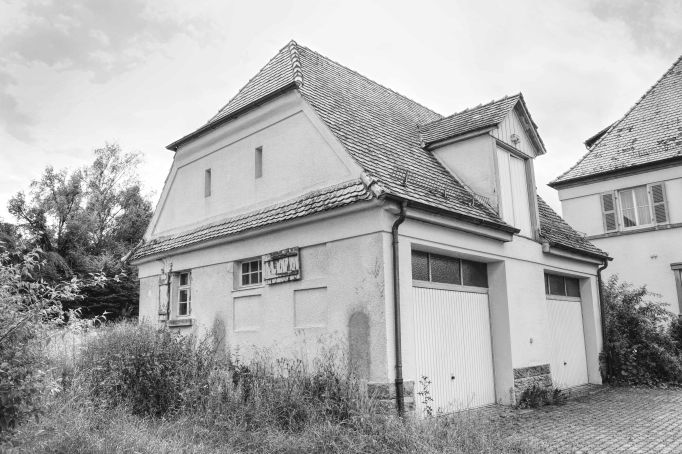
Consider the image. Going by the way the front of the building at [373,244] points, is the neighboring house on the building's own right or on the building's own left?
on the building's own left

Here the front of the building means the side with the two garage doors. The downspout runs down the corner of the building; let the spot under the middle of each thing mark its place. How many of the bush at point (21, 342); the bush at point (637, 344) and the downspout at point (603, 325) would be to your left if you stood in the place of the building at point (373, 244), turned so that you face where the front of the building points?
2

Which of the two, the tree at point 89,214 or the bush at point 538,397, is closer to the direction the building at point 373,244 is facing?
the bush

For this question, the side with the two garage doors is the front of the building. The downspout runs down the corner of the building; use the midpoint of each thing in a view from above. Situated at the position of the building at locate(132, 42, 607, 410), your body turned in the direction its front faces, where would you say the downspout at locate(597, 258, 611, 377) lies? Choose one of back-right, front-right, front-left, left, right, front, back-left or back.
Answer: left

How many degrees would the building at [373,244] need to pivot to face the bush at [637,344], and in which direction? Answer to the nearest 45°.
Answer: approximately 90° to its left

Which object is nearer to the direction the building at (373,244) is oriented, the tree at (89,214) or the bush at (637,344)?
the bush

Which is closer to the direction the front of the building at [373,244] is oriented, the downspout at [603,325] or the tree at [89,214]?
the downspout

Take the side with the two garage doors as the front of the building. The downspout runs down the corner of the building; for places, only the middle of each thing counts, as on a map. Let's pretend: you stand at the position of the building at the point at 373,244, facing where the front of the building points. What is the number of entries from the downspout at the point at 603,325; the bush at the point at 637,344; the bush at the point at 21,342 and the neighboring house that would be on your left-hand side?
3

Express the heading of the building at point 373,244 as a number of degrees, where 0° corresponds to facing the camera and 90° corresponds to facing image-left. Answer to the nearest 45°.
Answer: approximately 315°

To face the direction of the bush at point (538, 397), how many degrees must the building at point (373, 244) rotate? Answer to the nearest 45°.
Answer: approximately 45° to its left
